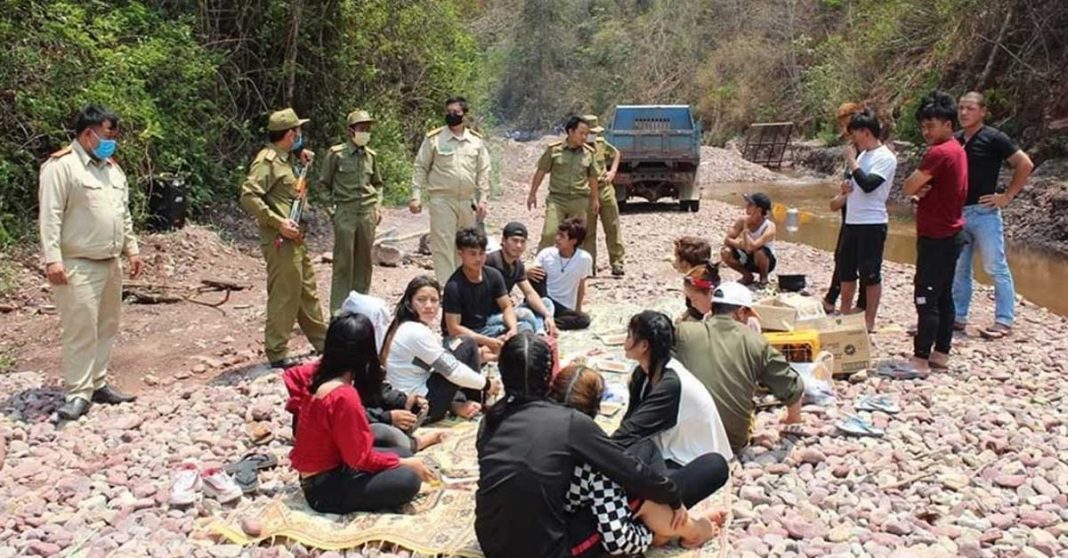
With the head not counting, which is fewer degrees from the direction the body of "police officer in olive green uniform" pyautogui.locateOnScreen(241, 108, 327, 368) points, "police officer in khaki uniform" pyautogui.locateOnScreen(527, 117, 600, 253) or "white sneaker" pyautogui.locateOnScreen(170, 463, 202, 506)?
the police officer in khaki uniform

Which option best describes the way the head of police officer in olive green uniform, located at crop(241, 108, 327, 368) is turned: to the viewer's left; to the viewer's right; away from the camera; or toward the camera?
to the viewer's right

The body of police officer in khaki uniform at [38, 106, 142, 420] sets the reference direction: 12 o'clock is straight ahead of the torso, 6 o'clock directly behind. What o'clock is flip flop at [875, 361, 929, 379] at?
The flip flop is roughly at 11 o'clock from the police officer in khaki uniform.

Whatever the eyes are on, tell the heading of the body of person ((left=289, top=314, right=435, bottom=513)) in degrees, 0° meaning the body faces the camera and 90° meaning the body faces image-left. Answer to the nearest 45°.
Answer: approximately 225°

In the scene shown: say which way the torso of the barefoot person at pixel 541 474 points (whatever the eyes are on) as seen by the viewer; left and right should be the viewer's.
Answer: facing away from the viewer and to the right of the viewer

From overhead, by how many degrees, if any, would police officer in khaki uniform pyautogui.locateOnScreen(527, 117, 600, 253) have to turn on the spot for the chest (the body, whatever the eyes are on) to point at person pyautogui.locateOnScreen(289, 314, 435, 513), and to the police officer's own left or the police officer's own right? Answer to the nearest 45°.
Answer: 0° — they already face them
